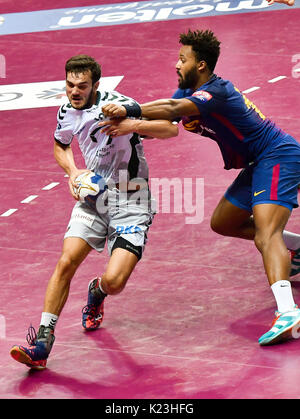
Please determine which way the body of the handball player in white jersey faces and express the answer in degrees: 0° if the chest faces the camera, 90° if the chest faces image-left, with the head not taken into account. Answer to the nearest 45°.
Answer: approximately 45°

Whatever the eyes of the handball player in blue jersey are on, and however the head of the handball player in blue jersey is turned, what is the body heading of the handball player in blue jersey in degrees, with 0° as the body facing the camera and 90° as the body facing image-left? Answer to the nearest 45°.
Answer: approximately 90°

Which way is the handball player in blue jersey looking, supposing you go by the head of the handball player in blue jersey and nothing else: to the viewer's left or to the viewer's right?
to the viewer's left

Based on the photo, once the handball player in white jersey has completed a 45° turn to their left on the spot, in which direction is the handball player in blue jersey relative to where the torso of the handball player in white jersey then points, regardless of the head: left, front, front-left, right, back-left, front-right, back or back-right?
left
